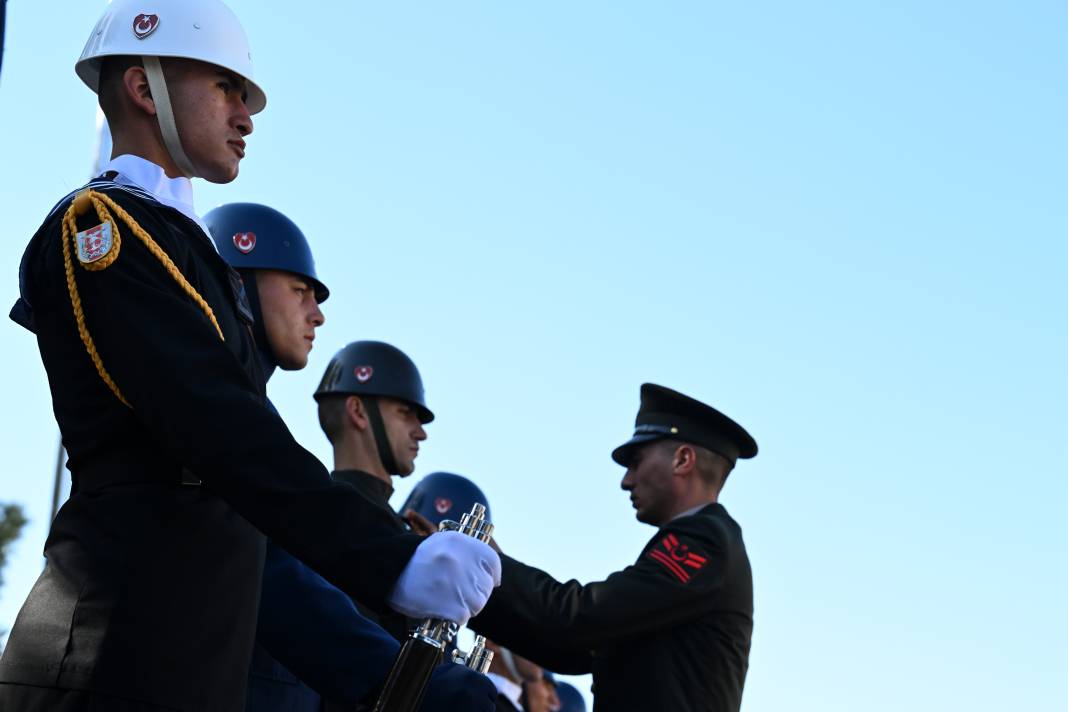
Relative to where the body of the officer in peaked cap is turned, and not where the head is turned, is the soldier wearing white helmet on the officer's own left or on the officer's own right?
on the officer's own left

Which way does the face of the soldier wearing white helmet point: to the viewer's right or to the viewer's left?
to the viewer's right

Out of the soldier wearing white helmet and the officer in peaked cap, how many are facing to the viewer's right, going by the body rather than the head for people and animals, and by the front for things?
1

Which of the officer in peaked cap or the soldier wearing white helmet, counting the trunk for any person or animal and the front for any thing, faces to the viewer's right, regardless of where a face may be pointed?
the soldier wearing white helmet

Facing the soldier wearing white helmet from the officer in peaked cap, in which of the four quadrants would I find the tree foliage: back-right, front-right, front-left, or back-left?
back-right

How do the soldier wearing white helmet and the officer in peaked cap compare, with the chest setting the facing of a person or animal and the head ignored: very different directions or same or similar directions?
very different directions

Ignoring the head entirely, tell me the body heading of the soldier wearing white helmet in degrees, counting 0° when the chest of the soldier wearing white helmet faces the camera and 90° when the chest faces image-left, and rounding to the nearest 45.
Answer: approximately 270°

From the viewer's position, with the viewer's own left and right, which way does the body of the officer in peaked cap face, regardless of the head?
facing to the left of the viewer

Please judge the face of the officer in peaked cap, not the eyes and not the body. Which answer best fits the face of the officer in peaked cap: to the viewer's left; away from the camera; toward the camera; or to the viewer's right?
to the viewer's left
